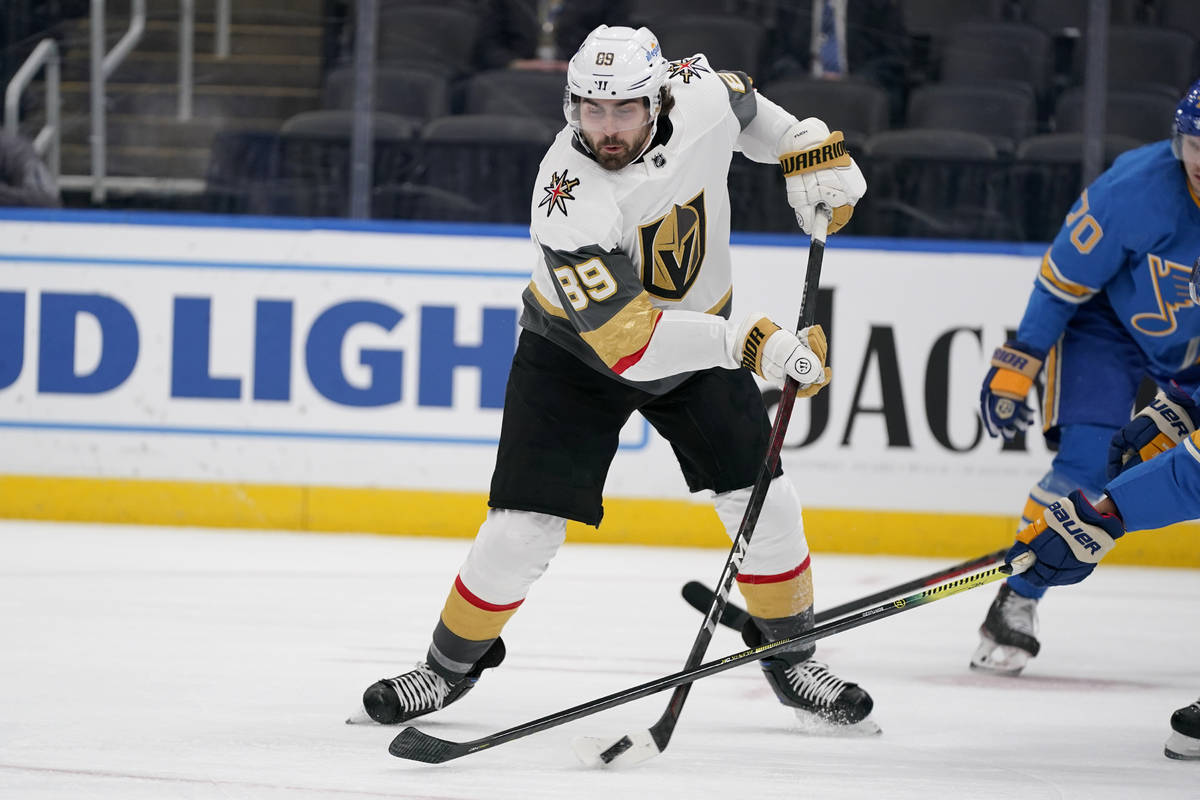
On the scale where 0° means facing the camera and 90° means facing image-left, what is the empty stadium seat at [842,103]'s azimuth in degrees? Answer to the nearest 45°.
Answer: approximately 0°

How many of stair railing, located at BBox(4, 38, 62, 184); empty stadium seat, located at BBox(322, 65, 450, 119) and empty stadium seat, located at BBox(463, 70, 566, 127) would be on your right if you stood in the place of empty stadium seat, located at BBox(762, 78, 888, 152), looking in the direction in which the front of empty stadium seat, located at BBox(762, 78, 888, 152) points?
3

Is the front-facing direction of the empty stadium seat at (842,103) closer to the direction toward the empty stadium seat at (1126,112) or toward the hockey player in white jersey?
the hockey player in white jersey

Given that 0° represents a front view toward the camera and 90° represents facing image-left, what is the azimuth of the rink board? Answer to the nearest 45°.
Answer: approximately 0°

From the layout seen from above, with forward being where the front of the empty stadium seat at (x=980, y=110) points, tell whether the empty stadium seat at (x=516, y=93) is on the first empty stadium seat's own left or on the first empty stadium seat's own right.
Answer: on the first empty stadium seat's own right

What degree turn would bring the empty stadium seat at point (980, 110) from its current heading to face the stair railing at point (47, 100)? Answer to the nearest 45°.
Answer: approximately 90° to its right
